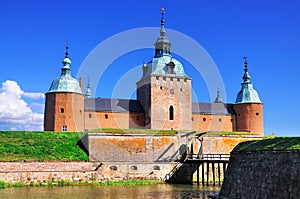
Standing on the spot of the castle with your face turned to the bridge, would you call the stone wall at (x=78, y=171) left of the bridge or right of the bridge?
right

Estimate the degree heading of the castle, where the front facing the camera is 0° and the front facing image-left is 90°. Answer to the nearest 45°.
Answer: approximately 0°

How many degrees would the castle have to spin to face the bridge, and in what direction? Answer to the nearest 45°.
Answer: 0° — it already faces it
